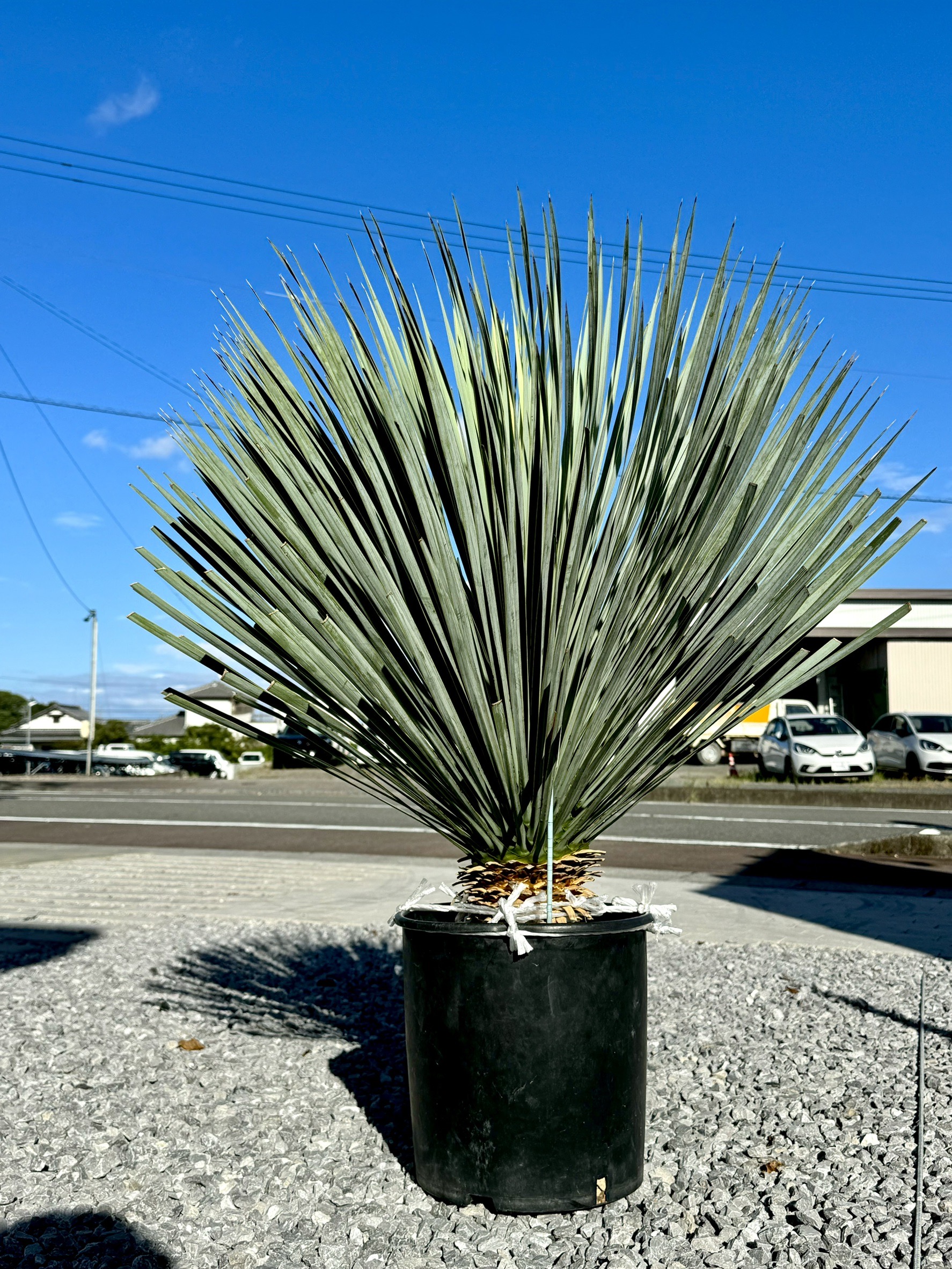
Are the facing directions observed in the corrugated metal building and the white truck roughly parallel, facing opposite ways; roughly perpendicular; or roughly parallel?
roughly perpendicular

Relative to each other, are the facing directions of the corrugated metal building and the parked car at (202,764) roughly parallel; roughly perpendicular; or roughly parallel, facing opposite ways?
roughly perpendicular

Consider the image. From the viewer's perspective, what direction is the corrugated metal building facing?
toward the camera

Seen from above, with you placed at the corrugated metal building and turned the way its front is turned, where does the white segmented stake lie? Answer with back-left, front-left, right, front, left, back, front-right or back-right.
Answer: front

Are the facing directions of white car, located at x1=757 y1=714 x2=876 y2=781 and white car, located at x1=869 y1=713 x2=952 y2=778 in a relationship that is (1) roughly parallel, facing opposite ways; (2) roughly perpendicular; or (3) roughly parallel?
roughly parallel

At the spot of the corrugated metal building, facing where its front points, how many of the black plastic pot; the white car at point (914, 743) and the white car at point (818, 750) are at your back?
0

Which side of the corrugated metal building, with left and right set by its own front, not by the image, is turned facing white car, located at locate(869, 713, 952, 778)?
front

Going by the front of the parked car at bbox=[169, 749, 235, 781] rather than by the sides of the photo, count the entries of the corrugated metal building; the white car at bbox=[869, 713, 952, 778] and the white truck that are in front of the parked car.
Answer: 3

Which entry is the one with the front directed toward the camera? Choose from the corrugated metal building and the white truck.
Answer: the corrugated metal building

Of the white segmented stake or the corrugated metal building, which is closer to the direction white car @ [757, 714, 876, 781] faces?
the white segmented stake

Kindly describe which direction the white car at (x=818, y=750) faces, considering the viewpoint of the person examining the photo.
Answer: facing the viewer and to the right of the viewer

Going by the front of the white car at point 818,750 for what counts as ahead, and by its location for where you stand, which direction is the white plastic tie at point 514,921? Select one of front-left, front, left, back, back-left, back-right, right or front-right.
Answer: front-right
